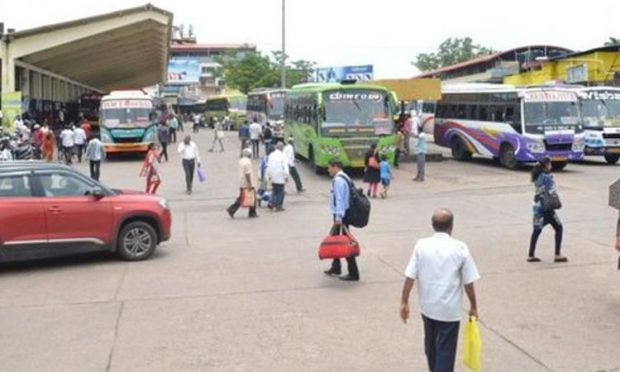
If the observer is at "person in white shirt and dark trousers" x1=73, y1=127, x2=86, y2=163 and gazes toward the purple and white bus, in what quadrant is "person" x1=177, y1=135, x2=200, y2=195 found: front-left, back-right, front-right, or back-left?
front-right

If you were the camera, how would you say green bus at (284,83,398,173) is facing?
facing the viewer and to the right of the viewer

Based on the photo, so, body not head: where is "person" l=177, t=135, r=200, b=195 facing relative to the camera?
toward the camera

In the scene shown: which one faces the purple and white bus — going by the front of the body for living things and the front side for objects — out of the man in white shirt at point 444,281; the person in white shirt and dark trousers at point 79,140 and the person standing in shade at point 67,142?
the man in white shirt

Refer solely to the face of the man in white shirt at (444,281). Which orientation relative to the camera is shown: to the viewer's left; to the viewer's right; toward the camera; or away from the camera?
away from the camera

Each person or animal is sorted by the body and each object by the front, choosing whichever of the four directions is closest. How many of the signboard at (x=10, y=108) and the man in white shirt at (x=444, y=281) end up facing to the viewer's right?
0

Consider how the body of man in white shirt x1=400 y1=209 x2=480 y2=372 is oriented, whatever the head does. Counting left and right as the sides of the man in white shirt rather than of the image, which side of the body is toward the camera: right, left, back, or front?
back

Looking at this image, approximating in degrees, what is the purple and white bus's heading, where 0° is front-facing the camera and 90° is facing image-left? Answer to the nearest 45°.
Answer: approximately 315°
